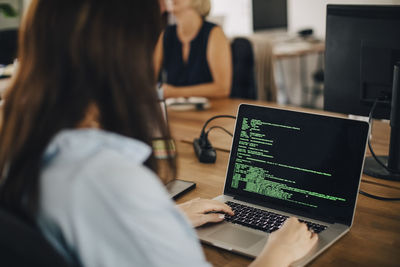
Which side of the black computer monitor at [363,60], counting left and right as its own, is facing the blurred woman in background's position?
left

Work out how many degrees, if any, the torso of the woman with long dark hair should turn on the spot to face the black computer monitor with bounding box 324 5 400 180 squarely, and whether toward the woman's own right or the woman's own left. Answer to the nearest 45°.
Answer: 0° — they already face it

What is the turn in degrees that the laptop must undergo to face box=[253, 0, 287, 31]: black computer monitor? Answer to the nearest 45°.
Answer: approximately 135° to its right

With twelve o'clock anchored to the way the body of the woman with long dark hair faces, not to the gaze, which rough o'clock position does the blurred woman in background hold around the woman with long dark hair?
The blurred woman in background is roughly at 11 o'clock from the woman with long dark hair.

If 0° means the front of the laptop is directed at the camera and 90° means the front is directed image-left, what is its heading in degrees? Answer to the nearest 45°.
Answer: approximately 45°

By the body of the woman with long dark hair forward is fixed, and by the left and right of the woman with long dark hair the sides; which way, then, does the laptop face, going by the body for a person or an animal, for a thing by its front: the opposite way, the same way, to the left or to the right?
the opposite way

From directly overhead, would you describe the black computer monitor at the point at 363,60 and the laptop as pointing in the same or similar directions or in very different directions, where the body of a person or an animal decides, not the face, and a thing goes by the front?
very different directions

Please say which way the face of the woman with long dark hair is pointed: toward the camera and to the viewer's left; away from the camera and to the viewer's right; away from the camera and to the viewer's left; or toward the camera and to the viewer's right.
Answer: away from the camera and to the viewer's right

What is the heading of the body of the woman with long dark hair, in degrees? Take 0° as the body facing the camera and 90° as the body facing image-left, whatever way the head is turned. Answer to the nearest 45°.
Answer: approximately 225°
